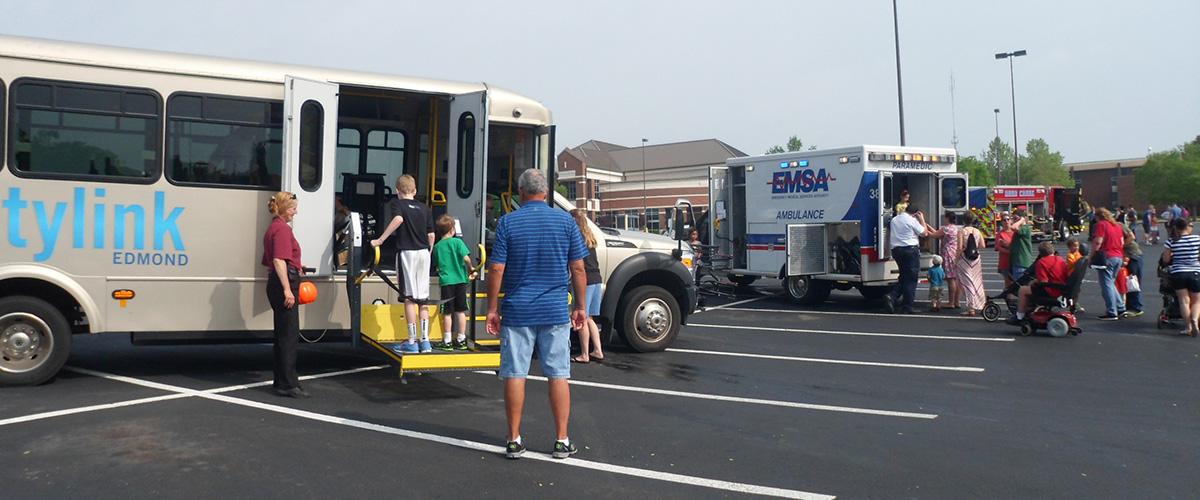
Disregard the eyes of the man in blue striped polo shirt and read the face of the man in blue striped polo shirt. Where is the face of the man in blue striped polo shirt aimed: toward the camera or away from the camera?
away from the camera

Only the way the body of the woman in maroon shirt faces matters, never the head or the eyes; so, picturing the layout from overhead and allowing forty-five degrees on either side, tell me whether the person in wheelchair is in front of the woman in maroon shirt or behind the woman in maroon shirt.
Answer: in front

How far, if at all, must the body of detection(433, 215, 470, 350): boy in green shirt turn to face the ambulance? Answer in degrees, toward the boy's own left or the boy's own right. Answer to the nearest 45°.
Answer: approximately 45° to the boy's own right

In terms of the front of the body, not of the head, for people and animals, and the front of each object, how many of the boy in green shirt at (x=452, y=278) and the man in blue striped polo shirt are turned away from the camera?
2

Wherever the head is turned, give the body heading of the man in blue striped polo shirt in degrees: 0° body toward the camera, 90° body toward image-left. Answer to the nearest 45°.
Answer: approximately 180°

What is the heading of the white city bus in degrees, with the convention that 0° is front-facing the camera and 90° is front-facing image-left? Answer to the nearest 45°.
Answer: approximately 270°

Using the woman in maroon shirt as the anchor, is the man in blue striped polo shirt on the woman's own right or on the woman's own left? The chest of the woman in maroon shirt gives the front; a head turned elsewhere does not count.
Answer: on the woman's own right

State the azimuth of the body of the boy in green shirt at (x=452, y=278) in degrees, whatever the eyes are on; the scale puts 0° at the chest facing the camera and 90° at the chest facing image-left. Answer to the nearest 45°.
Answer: approximately 180°

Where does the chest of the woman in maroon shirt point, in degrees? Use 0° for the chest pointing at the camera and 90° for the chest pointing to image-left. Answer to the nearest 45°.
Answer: approximately 270°

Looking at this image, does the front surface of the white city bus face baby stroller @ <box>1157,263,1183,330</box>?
yes
